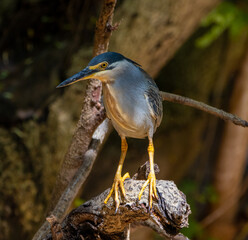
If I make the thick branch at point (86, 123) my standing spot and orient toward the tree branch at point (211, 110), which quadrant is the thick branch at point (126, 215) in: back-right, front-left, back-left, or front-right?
front-right

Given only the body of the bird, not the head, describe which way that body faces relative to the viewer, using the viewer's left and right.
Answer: facing the viewer and to the left of the viewer
